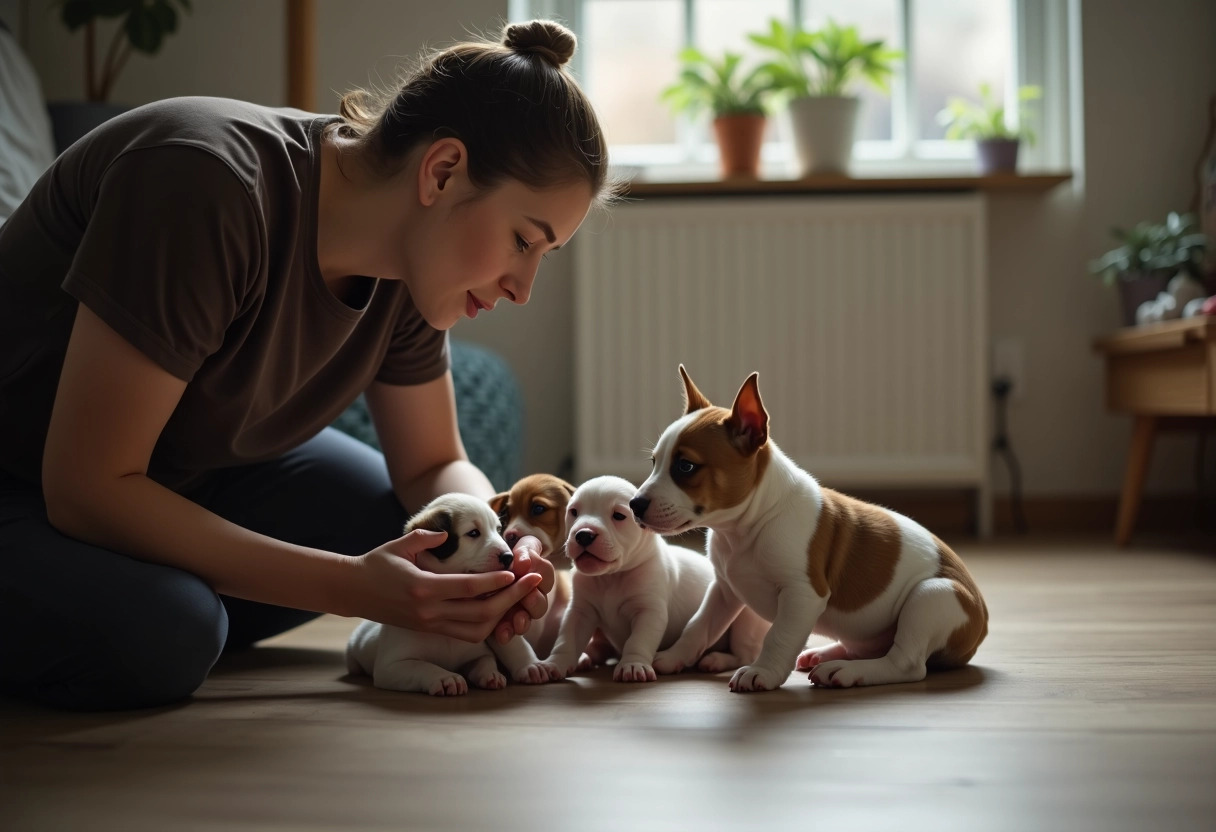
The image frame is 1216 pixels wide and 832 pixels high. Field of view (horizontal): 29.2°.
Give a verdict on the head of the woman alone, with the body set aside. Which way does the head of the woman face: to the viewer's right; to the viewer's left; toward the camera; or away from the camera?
to the viewer's right

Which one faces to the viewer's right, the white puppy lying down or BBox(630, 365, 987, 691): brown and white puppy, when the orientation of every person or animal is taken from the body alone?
the white puppy lying down

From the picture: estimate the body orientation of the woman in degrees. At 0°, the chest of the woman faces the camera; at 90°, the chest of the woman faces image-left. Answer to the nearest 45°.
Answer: approximately 315°

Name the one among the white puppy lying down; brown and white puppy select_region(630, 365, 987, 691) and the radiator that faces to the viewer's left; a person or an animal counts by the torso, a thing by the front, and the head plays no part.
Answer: the brown and white puppy

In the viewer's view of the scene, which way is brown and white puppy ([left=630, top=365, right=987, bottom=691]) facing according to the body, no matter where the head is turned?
to the viewer's left

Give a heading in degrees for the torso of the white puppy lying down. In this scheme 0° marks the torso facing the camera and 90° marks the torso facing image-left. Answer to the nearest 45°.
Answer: approximately 270°

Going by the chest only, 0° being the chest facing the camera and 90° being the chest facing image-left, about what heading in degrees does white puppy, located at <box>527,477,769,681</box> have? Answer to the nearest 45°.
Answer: approximately 45°

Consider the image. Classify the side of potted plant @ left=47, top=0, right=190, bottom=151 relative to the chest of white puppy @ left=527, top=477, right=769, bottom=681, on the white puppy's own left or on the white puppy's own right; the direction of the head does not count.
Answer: on the white puppy's own right
